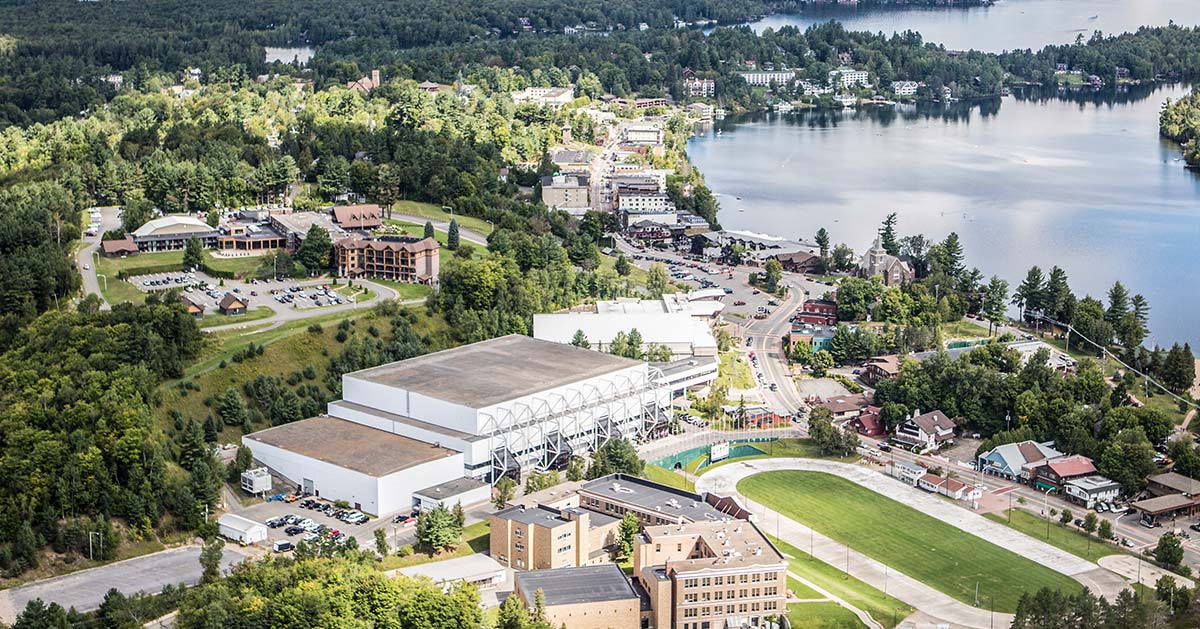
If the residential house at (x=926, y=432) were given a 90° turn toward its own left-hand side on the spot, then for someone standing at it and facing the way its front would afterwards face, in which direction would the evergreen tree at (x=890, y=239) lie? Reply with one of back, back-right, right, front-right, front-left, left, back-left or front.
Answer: back-left

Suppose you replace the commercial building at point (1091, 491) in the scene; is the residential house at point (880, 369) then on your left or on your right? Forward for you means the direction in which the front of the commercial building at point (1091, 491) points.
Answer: on your right

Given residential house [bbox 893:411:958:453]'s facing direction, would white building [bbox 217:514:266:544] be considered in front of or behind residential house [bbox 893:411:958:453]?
in front

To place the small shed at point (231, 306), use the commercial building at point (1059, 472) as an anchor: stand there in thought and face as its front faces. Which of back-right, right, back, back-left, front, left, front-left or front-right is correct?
front-right

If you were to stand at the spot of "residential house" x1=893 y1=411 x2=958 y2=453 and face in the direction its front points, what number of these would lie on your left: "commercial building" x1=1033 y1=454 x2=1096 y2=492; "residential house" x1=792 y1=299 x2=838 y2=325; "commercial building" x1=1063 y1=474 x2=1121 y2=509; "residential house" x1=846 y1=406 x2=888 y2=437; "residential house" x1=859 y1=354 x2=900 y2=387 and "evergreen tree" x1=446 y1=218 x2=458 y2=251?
2

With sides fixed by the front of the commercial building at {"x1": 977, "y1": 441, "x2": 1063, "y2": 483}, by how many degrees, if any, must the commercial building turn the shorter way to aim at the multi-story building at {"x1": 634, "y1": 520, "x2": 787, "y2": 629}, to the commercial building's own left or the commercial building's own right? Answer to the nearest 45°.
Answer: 0° — it already faces it
